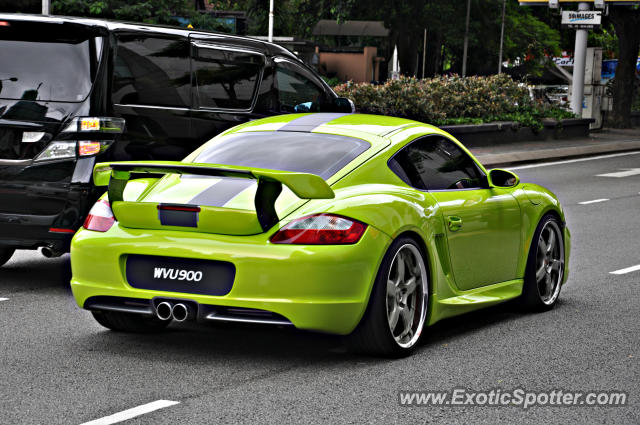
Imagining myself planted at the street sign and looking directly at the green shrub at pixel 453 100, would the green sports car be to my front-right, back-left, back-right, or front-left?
front-left

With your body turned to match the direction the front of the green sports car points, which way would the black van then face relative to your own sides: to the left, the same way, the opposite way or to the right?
the same way

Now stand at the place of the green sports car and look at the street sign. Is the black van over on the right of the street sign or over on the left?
left

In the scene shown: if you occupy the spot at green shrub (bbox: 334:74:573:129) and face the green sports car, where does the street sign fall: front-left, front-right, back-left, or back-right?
back-left

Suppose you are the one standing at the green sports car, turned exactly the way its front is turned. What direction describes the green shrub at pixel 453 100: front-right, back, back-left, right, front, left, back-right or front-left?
front-left

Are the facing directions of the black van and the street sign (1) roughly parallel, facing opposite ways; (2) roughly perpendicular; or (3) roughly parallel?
roughly parallel, facing opposite ways

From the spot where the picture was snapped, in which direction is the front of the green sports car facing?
facing away from the viewer and to the right of the viewer

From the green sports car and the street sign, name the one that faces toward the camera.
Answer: the street sign

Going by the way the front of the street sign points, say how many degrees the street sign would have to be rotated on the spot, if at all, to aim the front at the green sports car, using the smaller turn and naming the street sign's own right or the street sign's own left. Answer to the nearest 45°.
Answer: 0° — it already faces it

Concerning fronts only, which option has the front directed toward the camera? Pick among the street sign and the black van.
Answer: the street sign

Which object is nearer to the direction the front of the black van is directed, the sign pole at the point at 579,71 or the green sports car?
the sign pole

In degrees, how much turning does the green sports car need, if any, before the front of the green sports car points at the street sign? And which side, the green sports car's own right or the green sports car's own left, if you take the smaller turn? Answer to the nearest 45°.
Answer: approximately 45° to the green sports car's own left

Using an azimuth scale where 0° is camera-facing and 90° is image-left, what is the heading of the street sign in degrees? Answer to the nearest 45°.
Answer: approximately 0°

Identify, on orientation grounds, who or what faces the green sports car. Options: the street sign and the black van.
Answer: the street sign

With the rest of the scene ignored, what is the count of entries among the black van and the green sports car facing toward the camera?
0

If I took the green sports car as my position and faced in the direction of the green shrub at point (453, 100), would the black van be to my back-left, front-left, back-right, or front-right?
front-left

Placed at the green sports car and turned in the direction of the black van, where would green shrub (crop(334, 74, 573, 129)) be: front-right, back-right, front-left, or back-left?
front-right

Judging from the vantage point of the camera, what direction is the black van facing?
facing away from the viewer and to the right of the viewer

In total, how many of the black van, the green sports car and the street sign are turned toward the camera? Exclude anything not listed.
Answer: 1

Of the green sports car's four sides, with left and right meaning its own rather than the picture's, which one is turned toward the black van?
left

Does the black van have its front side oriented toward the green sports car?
no

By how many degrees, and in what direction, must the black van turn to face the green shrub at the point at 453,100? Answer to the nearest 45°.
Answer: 0° — it already faces it

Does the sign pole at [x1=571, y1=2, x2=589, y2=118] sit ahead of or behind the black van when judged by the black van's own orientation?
ahead
